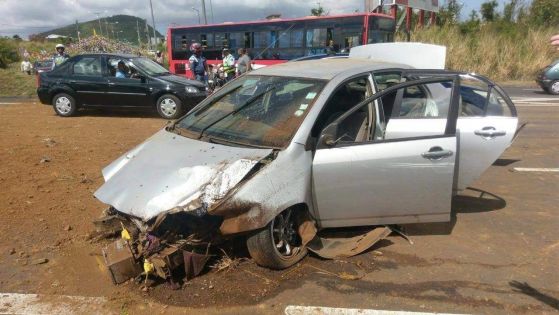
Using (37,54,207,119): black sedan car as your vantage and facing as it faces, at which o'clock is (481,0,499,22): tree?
The tree is roughly at 11 o'clock from the black sedan car.

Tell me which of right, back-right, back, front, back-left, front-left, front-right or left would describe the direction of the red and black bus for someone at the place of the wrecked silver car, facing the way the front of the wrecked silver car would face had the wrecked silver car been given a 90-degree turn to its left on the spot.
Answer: back-left

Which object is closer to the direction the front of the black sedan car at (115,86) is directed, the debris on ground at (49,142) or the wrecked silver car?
the wrecked silver car

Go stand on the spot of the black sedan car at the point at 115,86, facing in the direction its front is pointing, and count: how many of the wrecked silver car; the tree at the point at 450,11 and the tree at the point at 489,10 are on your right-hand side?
1

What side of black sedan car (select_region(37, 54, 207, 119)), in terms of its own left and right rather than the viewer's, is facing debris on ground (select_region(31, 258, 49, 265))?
right

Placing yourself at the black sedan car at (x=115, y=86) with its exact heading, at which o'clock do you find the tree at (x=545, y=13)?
The tree is roughly at 11 o'clock from the black sedan car.

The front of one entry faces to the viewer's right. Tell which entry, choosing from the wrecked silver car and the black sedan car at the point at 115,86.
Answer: the black sedan car

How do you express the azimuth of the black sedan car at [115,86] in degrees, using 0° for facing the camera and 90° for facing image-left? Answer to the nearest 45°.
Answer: approximately 270°

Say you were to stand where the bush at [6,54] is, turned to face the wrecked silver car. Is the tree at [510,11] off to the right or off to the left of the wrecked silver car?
left

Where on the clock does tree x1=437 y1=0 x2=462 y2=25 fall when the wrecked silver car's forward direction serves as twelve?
The tree is roughly at 5 o'clock from the wrecked silver car.

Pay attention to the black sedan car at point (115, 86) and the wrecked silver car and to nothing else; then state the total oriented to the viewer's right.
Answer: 1

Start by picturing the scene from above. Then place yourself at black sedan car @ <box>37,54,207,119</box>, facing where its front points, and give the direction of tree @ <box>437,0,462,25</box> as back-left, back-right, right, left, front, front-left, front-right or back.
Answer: front-left

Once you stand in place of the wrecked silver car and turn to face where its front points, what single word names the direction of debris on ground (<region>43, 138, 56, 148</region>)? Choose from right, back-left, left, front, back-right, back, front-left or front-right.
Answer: right
